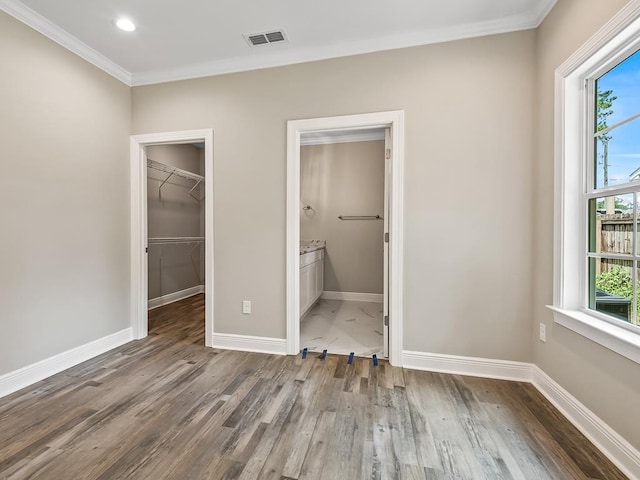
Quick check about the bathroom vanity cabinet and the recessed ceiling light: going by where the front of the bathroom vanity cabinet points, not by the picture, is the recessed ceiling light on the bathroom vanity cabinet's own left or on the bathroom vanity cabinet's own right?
on the bathroom vanity cabinet's own right

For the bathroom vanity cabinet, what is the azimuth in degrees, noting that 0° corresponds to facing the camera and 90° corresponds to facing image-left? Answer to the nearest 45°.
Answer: approximately 270°

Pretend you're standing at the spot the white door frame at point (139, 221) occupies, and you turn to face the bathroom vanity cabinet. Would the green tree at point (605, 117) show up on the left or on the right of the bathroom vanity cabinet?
right

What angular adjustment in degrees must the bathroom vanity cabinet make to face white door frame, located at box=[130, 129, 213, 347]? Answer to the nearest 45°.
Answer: approximately 135° to its right

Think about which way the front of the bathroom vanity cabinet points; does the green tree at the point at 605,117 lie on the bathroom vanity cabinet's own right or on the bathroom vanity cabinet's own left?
on the bathroom vanity cabinet's own left
